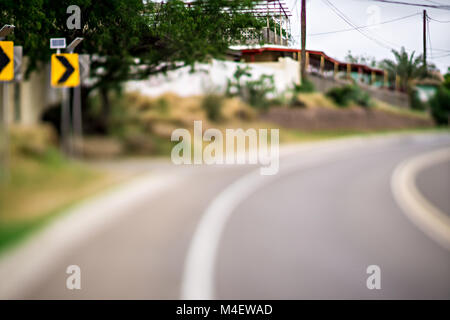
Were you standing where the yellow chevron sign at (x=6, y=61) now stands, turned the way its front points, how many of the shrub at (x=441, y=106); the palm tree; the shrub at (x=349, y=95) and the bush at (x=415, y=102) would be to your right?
0

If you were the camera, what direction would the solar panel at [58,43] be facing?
facing the viewer

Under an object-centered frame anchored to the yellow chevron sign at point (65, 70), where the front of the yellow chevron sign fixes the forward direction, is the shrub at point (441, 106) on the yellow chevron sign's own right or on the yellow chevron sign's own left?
on the yellow chevron sign's own left

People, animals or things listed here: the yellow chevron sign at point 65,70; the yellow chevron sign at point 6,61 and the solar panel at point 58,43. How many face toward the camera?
3

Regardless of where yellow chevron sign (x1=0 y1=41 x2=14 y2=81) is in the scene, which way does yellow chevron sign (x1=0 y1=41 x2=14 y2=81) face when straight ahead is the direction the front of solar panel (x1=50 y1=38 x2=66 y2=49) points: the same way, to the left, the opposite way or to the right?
the same way

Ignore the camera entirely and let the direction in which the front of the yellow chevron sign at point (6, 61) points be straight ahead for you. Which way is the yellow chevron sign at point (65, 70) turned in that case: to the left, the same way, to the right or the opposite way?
the same way

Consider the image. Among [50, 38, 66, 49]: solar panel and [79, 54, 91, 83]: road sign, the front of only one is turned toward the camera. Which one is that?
[50, 38, 66, 49]: solar panel

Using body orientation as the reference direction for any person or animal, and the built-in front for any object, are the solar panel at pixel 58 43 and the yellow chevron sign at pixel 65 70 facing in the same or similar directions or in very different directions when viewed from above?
same or similar directions

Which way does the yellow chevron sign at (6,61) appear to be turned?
toward the camera

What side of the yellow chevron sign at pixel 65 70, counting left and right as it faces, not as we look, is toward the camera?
front
